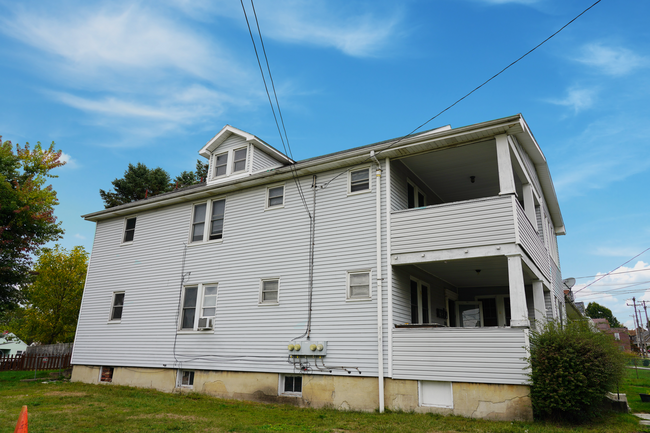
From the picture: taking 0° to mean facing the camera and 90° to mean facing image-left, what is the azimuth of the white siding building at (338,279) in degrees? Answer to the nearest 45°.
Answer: approximately 315°

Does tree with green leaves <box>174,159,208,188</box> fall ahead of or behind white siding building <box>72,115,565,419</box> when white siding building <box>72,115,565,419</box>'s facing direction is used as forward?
behind

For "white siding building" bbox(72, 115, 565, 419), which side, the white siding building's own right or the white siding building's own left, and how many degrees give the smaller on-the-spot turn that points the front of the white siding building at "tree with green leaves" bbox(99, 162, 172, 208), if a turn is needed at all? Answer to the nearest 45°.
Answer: approximately 180°

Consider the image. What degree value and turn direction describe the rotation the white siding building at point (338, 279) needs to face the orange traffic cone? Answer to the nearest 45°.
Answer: approximately 90° to its right

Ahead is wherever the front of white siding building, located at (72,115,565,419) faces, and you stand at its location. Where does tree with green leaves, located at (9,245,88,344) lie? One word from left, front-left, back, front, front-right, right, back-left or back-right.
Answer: back

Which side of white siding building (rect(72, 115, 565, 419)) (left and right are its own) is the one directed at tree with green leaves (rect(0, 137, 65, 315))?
back
